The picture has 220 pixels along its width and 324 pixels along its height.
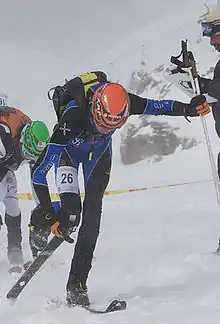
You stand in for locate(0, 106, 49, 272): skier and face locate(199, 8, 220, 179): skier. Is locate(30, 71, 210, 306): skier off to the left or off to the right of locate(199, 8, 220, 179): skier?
right

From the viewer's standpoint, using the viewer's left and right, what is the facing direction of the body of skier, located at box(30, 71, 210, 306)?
facing the viewer and to the right of the viewer

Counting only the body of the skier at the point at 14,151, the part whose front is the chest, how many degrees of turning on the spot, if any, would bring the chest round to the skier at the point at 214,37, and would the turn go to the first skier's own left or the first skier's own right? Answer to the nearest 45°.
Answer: approximately 45° to the first skier's own left

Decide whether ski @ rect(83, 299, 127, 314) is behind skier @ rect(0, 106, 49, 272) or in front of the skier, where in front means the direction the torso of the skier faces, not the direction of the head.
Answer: in front

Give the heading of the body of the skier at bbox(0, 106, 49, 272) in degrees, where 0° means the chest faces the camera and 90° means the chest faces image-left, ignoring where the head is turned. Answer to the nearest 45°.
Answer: approximately 315°

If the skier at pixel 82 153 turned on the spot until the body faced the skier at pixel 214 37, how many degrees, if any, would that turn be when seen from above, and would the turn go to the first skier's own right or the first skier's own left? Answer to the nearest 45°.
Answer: approximately 90° to the first skier's own left

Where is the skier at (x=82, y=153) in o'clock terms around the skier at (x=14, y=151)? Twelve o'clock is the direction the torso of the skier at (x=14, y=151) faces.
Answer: the skier at (x=82, y=153) is roughly at 1 o'clock from the skier at (x=14, y=151).

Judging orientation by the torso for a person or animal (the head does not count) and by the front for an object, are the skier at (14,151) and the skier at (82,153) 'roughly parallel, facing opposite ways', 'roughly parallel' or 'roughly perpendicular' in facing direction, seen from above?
roughly parallel
